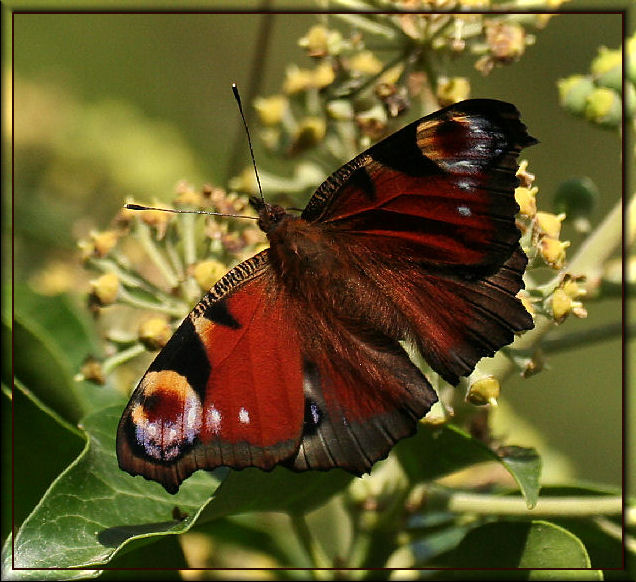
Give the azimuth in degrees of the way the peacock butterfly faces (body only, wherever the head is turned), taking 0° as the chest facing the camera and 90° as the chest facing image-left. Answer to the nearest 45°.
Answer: approximately 135°

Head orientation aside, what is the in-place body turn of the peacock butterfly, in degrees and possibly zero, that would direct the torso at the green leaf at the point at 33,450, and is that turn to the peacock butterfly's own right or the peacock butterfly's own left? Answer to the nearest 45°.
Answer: approximately 45° to the peacock butterfly's own left
